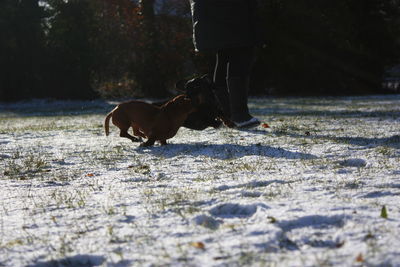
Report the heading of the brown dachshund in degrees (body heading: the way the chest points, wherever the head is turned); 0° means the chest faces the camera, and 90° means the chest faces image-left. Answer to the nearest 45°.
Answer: approximately 270°

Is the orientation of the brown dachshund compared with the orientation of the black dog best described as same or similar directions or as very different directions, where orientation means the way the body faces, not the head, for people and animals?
very different directions

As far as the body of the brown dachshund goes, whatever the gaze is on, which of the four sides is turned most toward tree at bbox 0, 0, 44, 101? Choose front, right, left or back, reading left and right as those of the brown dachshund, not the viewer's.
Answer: left

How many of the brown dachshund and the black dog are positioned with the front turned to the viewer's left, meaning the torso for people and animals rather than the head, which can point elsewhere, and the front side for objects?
1

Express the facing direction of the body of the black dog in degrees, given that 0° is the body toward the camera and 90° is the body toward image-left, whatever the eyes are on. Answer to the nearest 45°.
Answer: approximately 90°

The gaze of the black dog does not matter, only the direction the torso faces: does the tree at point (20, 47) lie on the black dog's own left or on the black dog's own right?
on the black dog's own right
